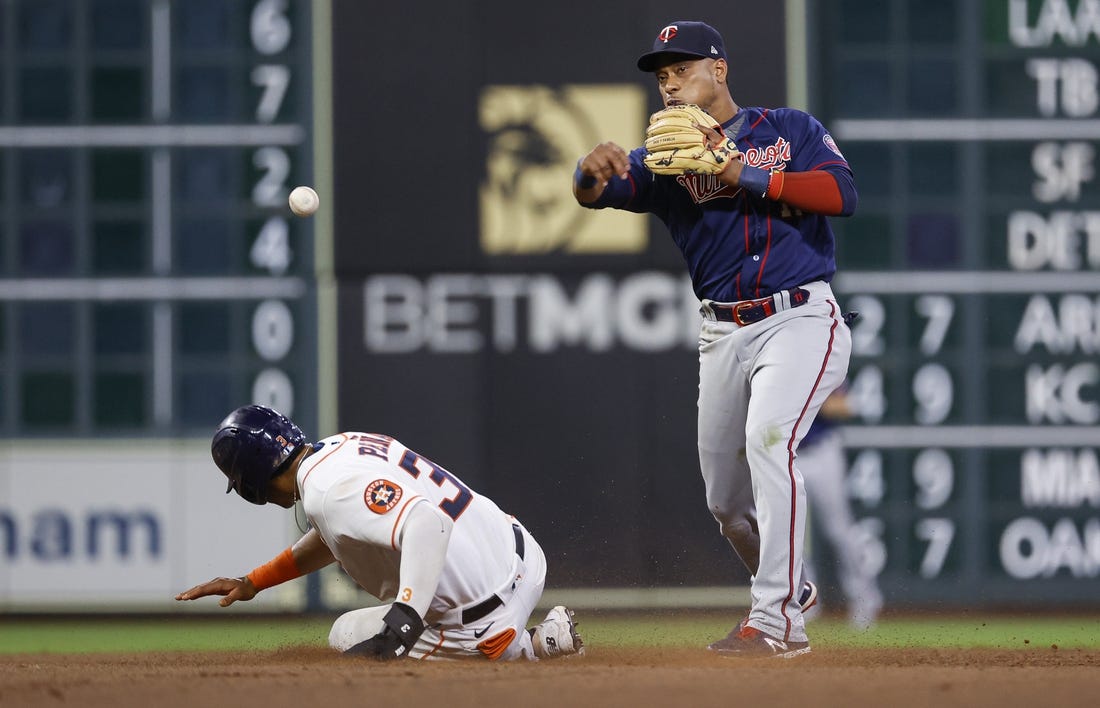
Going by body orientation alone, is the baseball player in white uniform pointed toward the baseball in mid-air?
no

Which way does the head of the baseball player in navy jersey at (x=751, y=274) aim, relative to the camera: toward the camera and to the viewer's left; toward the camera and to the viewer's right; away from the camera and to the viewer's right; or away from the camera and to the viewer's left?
toward the camera and to the viewer's left

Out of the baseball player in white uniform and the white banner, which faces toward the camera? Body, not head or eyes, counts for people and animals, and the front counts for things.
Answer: the white banner

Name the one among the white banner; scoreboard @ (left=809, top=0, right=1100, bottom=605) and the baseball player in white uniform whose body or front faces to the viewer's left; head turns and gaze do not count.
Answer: the baseball player in white uniform

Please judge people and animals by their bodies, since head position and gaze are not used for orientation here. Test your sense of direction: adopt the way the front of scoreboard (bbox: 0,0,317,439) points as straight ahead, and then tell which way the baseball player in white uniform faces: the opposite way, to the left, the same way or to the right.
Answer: to the right

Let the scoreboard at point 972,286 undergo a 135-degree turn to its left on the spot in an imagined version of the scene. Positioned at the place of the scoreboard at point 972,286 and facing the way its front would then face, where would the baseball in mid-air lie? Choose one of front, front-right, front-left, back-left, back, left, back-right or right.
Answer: back

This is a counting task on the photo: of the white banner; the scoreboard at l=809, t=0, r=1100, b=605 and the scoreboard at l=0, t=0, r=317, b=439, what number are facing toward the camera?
3

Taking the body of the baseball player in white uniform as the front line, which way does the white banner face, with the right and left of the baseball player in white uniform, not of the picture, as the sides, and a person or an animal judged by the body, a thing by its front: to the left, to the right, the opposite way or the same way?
to the left

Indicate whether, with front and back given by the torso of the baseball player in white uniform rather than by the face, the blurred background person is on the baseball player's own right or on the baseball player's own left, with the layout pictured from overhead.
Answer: on the baseball player's own right

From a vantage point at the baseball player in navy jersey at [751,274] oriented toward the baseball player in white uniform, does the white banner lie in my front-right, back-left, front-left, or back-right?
front-right

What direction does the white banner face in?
toward the camera

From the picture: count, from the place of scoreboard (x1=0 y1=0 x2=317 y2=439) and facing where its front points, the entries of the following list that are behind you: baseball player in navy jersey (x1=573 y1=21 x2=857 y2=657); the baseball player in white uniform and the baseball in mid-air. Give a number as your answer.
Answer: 0

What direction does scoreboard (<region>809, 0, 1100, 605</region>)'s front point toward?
toward the camera

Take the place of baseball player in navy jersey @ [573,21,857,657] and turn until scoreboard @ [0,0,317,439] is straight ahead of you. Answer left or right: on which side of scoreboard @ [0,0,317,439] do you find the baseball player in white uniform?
left

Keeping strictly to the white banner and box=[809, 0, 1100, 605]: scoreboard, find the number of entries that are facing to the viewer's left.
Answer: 0

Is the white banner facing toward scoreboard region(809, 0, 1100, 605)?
no

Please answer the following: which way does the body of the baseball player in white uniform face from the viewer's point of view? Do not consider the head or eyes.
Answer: to the viewer's left
